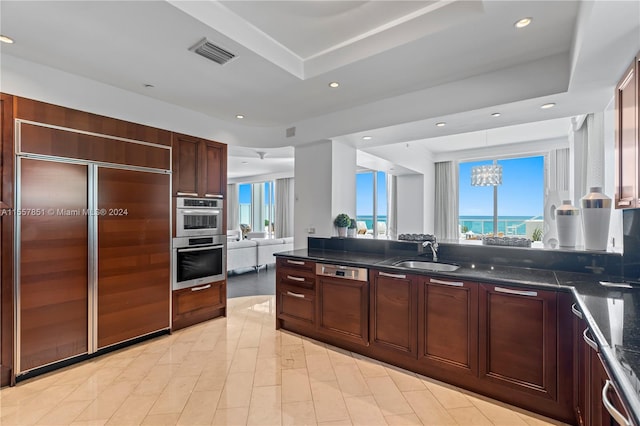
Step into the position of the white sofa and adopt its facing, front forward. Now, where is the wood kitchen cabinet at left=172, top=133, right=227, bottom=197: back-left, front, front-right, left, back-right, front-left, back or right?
back-left

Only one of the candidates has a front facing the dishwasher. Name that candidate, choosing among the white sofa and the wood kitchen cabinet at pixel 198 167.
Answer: the wood kitchen cabinet

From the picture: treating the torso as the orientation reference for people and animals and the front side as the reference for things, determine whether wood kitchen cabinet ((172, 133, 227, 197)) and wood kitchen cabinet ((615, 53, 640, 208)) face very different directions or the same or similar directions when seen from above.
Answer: very different directions

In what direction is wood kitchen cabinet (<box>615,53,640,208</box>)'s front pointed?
to the viewer's left

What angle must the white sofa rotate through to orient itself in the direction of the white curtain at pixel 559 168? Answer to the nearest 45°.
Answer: approximately 135° to its right

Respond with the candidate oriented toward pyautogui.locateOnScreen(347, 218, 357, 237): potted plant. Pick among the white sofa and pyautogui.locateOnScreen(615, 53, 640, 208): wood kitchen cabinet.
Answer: the wood kitchen cabinet

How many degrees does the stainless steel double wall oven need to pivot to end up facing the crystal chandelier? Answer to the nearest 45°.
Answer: approximately 45° to its left

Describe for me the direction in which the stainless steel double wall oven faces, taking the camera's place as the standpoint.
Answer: facing the viewer and to the right of the viewer

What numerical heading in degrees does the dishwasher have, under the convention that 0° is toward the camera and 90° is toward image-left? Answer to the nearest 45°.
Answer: approximately 45°

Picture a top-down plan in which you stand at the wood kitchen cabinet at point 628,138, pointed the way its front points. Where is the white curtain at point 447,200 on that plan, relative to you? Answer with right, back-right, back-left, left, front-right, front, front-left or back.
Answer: front-right

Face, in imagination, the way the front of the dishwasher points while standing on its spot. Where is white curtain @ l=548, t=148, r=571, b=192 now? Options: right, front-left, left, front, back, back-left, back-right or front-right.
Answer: back

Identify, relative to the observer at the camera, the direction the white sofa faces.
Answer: facing away from the viewer and to the left of the viewer

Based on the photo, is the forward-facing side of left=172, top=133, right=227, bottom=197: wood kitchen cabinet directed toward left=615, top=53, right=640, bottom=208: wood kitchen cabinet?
yes

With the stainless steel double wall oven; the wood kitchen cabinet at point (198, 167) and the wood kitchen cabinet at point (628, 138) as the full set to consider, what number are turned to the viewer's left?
1
